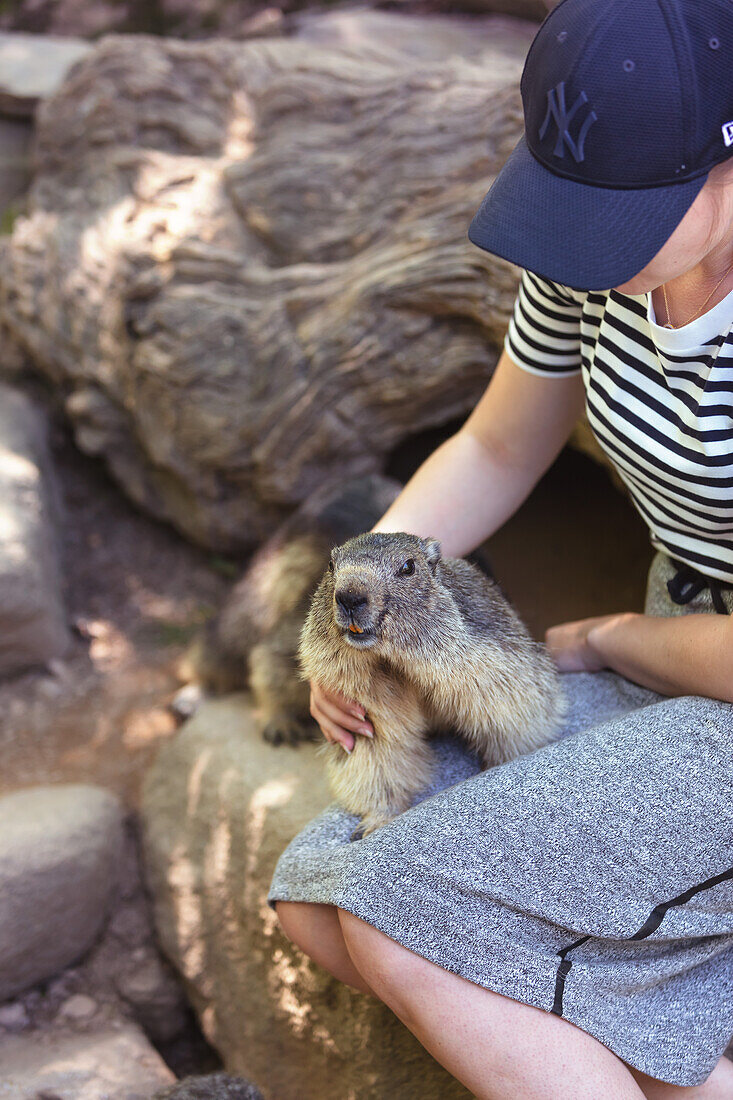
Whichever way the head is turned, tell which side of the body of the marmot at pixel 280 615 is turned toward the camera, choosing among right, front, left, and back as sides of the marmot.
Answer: right

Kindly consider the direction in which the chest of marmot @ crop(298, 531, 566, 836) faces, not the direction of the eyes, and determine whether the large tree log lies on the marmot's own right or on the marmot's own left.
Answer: on the marmot's own right

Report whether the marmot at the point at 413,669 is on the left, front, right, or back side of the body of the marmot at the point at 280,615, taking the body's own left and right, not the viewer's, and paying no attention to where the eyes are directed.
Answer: right

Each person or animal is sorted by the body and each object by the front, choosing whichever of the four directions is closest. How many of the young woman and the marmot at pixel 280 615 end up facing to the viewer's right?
1
